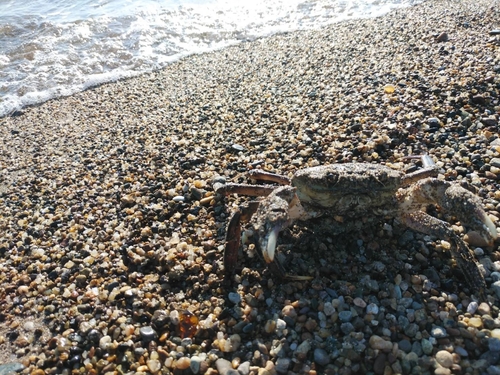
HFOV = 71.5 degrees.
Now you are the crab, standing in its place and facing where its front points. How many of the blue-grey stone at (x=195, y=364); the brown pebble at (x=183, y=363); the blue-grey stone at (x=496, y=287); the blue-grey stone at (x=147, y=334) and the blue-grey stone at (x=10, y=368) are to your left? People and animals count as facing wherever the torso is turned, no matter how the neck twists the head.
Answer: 1

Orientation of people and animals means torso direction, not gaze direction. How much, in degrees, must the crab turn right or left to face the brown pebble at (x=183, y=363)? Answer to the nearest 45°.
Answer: approximately 45° to its right

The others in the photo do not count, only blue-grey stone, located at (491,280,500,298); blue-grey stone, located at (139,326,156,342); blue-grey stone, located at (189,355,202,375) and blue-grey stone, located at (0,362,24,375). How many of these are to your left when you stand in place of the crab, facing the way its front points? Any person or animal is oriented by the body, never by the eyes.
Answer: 1

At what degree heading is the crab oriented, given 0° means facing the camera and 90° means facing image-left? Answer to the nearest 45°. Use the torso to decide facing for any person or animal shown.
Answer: approximately 0°

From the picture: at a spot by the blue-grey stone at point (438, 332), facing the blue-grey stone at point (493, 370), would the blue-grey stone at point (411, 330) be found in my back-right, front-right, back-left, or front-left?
back-right

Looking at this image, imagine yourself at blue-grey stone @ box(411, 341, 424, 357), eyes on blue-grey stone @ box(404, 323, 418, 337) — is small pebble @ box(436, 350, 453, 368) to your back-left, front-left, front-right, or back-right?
back-right

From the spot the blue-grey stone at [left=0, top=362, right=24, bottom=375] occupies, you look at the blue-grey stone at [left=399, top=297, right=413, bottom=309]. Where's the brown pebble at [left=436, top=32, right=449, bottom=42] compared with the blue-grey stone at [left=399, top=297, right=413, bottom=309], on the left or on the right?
left
